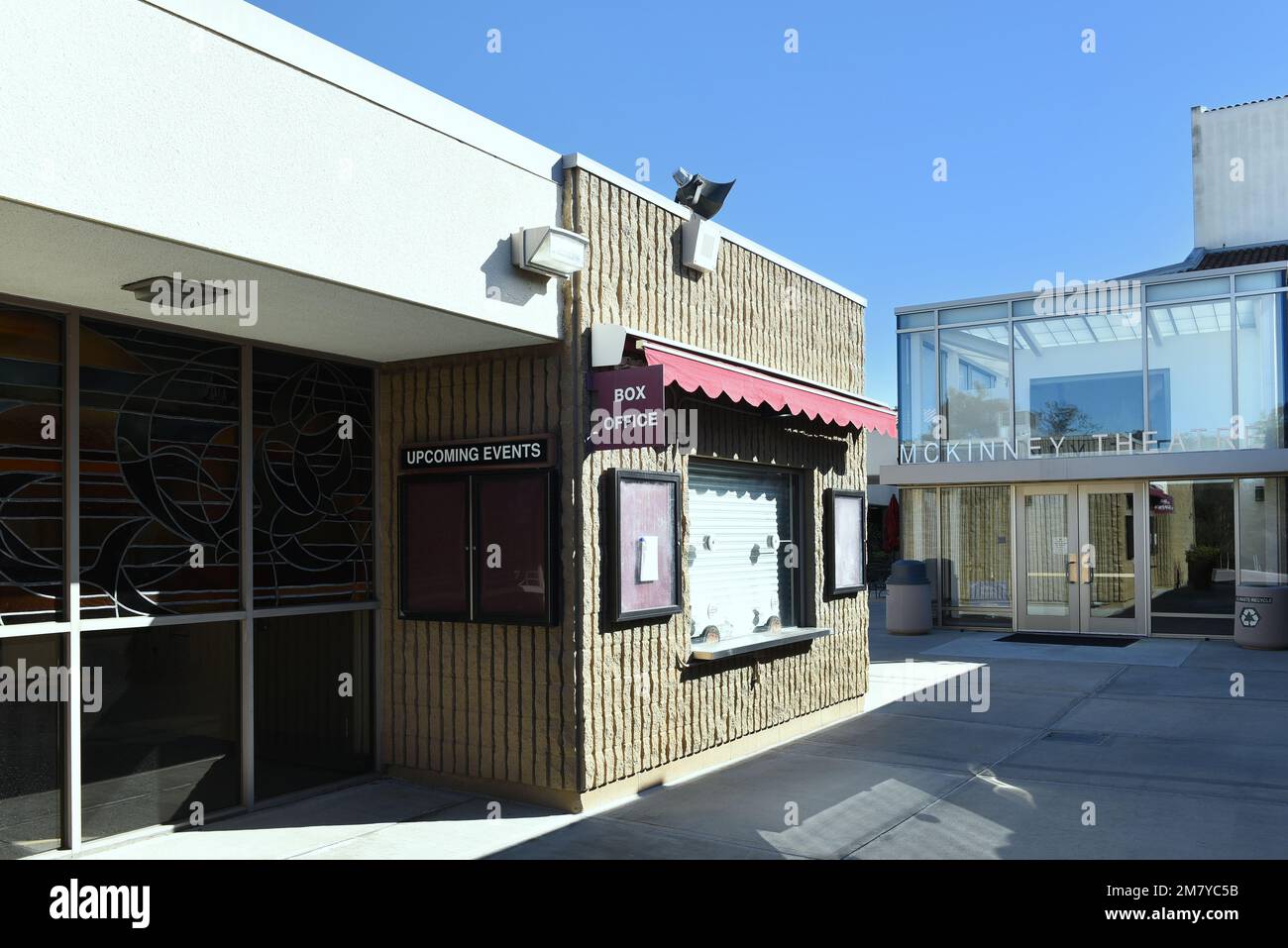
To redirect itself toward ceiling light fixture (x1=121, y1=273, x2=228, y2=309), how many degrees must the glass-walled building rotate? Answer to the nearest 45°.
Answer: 0° — it already faces it

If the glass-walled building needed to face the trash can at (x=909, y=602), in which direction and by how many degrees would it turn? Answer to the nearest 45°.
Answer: approximately 90° to its right

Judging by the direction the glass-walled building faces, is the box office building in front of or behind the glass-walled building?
in front

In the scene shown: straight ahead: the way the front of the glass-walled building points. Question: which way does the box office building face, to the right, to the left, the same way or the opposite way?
to the left

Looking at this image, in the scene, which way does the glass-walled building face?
toward the camera

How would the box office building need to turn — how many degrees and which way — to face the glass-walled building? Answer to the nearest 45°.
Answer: approximately 90° to its left

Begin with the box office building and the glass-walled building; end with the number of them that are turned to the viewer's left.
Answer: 0

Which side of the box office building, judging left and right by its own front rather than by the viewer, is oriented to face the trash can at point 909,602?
left

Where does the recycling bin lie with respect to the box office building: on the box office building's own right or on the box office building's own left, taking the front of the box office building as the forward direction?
on the box office building's own left
